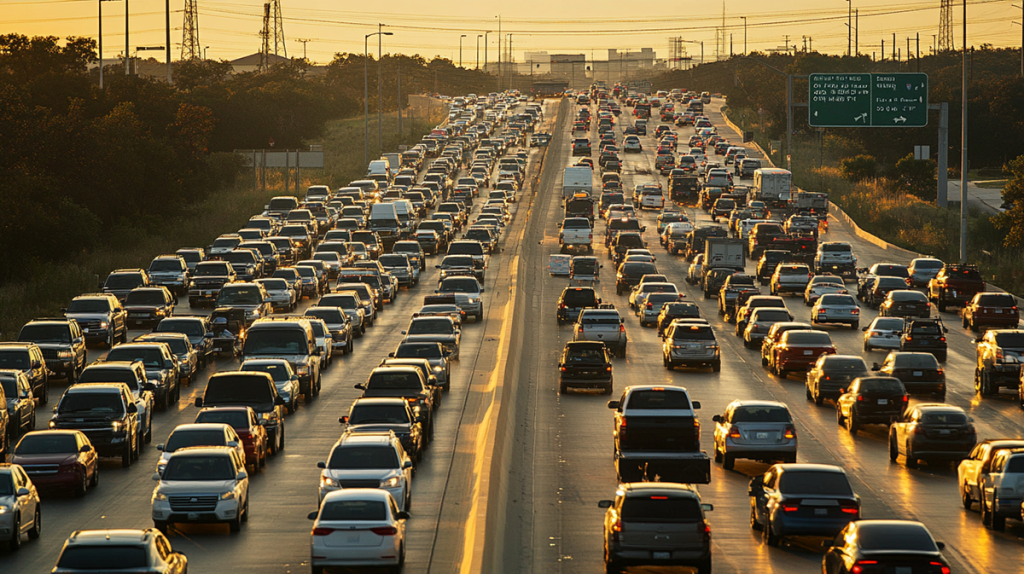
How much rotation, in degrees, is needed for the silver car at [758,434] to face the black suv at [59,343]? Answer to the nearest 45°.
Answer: approximately 45° to its left

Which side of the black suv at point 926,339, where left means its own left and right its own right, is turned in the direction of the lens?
back

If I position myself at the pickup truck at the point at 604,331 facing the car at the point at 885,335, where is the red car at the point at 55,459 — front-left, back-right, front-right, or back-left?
back-right

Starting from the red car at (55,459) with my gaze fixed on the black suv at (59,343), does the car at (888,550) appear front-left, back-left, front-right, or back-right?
back-right

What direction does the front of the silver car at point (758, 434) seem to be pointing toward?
away from the camera

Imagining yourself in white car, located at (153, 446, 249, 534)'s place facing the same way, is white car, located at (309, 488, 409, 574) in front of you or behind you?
in front

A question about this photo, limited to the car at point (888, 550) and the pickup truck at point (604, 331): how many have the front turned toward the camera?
0

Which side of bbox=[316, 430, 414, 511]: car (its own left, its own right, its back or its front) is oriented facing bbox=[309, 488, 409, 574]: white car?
front

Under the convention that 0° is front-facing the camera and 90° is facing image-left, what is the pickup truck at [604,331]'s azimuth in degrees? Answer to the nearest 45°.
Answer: approximately 180°

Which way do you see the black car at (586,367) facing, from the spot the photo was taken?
facing away from the viewer

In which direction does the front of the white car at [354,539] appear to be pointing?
away from the camera

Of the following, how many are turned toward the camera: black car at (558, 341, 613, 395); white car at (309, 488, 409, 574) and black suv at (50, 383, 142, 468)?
1

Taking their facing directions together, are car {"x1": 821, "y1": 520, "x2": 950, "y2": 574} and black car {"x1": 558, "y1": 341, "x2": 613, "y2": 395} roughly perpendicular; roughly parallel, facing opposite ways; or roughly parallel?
roughly parallel

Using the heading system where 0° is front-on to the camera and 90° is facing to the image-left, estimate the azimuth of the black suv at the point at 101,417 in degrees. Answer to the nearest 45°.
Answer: approximately 0°

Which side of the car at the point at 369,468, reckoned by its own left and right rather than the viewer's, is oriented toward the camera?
front

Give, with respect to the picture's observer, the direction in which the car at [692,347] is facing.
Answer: facing away from the viewer

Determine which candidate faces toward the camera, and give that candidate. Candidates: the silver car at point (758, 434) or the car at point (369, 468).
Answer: the car

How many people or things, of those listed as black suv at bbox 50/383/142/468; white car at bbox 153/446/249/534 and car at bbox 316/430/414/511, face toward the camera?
3

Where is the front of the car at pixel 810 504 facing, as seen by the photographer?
facing away from the viewer
